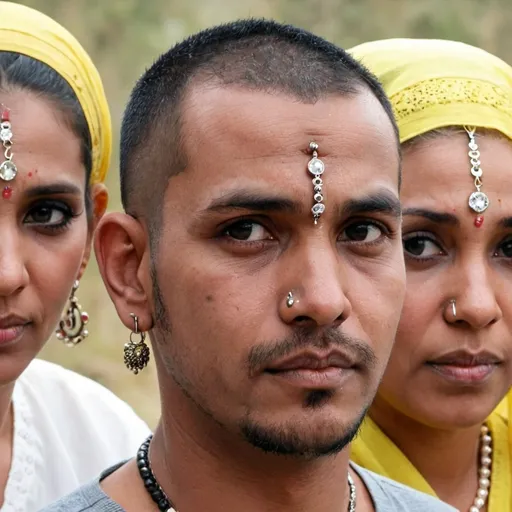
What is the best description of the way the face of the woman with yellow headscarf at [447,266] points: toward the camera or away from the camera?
toward the camera

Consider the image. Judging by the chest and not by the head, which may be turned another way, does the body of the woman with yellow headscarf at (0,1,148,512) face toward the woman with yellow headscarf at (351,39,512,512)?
no

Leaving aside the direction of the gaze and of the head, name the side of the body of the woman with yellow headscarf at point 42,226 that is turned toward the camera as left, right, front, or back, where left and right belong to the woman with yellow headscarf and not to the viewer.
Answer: front
